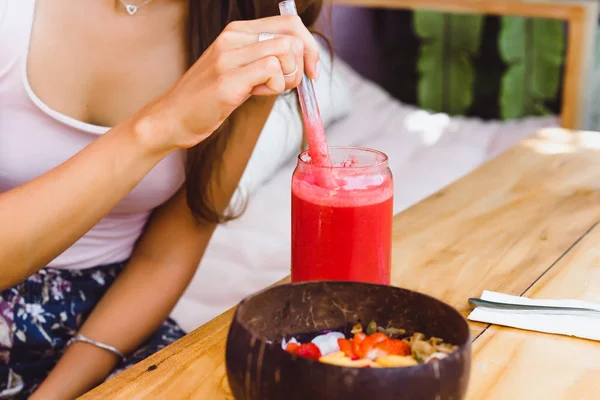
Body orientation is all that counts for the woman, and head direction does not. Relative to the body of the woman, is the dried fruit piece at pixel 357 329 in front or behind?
in front

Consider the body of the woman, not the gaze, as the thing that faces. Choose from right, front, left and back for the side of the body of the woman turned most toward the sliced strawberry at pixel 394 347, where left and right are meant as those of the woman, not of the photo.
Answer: front

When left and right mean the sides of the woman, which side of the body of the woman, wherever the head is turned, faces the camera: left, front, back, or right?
front

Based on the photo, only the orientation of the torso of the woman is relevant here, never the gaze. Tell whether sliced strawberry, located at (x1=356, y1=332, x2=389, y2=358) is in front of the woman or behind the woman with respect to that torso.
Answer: in front

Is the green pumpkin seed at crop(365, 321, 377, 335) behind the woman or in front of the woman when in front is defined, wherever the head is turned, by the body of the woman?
in front

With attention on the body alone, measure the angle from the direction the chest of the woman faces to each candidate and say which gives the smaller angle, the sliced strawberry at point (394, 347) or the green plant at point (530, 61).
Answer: the sliced strawberry

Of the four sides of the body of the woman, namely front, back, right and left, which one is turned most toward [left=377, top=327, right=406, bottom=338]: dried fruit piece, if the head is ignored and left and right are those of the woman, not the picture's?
front
